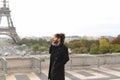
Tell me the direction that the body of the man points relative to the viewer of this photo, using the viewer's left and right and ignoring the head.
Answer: facing the viewer and to the left of the viewer
